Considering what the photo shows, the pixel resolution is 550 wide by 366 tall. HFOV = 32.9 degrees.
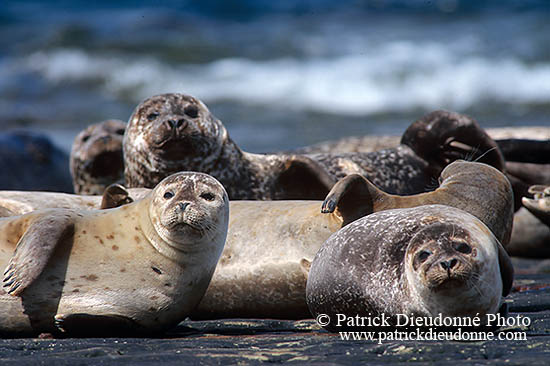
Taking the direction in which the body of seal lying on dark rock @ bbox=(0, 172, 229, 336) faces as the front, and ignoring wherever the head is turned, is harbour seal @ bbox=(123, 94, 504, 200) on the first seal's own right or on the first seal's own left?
on the first seal's own left

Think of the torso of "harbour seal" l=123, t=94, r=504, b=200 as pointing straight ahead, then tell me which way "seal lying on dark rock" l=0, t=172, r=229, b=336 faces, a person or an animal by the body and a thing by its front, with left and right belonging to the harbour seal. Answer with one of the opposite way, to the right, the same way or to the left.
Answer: the opposite way

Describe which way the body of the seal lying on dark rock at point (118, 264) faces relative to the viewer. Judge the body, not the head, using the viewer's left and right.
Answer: facing to the right of the viewer

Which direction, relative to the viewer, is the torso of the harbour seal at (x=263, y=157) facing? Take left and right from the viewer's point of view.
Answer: facing to the left of the viewer

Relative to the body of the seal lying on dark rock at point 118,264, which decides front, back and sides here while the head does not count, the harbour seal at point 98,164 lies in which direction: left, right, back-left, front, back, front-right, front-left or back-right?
left

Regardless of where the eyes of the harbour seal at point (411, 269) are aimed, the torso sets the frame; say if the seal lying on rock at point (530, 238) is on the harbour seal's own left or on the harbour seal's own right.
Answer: on the harbour seal's own left

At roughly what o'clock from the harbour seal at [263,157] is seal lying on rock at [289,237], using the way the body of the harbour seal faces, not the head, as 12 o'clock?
The seal lying on rock is roughly at 9 o'clock from the harbour seal.

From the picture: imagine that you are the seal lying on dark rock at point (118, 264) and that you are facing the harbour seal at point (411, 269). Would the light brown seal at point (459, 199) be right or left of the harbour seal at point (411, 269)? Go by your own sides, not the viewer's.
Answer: left

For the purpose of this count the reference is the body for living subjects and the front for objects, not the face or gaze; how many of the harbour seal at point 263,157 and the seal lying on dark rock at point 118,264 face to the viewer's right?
1

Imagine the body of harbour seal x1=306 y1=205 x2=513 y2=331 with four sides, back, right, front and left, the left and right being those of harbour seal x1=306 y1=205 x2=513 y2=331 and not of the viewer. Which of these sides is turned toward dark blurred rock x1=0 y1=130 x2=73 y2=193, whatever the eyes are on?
back

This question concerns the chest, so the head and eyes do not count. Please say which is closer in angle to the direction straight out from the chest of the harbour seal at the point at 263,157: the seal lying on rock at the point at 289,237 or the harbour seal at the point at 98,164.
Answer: the harbour seal
